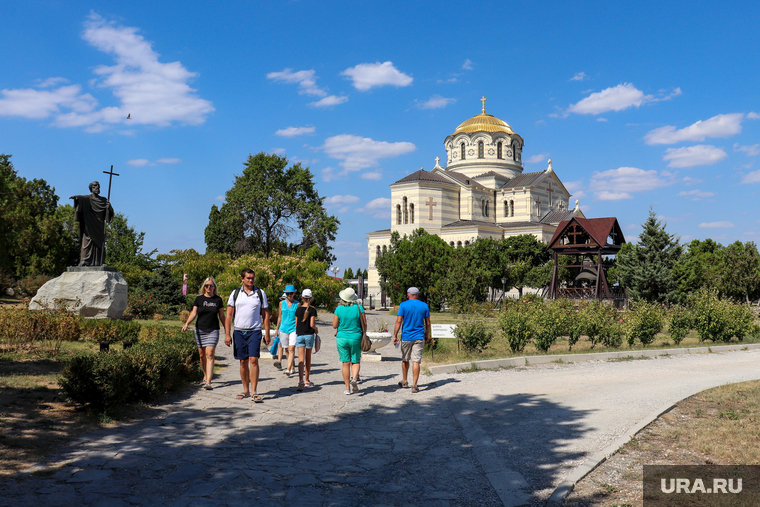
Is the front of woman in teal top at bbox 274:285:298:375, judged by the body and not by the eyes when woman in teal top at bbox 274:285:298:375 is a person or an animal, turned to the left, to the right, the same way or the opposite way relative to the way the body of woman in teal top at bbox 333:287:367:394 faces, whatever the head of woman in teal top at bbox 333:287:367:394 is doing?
the opposite way

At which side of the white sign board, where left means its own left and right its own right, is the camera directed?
front

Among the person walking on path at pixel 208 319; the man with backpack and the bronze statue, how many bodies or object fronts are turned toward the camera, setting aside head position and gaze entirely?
3

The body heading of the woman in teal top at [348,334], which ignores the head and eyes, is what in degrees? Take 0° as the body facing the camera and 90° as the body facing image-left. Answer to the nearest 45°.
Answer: approximately 180°

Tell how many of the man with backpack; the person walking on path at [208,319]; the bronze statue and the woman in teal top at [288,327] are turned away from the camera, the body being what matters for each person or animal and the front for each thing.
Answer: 0

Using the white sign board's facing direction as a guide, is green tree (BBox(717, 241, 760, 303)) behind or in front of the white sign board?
behind

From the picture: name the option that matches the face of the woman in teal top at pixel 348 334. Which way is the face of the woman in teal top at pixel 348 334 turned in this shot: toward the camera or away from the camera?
away from the camera

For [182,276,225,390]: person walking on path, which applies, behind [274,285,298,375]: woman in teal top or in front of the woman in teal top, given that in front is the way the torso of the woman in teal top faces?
in front

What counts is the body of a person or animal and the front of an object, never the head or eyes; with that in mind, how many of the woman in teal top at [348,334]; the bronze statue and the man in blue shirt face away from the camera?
2

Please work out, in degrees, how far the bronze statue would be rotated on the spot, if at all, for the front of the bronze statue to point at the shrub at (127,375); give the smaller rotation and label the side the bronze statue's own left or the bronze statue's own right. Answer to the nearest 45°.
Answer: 0° — it already faces it

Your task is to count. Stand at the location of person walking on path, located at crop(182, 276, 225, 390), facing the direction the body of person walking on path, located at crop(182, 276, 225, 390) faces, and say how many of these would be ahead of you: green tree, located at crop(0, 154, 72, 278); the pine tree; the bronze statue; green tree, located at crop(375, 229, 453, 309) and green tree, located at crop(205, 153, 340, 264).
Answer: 0

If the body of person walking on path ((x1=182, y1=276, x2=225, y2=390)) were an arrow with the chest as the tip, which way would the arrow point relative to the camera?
toward the camera

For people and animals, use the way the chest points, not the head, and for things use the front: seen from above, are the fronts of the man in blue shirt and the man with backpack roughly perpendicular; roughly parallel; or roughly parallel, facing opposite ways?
roughly parallel, facing opposite ways

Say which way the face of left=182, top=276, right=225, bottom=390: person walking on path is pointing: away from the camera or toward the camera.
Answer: toward the camera

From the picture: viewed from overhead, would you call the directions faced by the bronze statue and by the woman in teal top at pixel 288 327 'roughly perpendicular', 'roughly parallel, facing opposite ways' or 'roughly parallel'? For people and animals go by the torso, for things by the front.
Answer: roughly parallel

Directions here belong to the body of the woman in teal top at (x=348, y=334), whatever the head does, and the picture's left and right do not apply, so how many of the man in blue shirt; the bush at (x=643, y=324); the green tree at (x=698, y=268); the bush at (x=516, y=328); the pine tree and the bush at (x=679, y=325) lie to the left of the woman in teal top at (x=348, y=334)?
0

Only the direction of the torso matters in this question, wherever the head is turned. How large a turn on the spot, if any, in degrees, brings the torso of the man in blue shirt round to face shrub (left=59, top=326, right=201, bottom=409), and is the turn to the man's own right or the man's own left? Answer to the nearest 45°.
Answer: approximately 135° to the man's own left

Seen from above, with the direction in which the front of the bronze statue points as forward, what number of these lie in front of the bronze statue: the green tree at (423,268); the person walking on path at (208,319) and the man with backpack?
2

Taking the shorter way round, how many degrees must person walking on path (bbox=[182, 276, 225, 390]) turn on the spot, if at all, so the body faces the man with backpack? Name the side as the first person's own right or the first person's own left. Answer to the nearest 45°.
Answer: approximately 45° to the first person's own left

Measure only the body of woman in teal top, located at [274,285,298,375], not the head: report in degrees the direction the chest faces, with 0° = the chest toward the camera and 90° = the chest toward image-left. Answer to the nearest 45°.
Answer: approximately 0°
